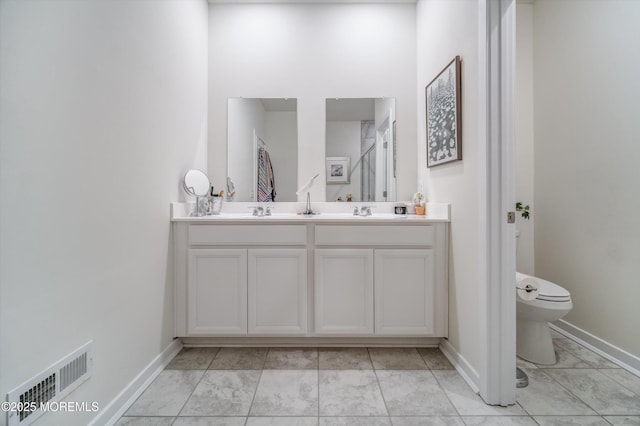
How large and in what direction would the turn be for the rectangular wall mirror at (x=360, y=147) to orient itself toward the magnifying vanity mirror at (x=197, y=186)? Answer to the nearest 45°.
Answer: approximately 45° to its right

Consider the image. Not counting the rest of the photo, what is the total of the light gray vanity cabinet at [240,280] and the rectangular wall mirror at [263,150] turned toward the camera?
2

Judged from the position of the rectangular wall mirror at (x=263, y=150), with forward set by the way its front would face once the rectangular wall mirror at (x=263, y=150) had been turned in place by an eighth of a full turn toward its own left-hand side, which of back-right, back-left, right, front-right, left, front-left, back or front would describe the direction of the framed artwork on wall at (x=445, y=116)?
front

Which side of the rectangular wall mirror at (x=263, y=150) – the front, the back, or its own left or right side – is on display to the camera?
front

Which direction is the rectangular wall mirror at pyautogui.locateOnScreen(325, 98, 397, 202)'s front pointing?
toward the camera

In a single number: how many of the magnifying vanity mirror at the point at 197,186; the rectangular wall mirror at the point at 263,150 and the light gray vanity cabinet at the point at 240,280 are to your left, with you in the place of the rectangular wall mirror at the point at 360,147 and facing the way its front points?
0

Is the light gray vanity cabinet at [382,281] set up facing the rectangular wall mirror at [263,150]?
no

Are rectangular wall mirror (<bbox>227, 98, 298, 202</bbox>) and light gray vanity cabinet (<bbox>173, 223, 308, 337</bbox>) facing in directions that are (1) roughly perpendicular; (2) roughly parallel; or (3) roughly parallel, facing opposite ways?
roughly parallel

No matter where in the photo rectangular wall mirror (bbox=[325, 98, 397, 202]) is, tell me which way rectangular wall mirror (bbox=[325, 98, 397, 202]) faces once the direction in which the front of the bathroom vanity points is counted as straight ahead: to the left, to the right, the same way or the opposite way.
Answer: the same way

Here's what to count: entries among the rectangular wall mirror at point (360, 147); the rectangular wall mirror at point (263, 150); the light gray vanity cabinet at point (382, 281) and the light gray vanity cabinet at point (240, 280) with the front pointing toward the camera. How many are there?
4

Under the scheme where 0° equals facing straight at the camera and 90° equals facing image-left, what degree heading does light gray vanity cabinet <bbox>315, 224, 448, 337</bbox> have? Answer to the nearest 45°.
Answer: approximately 0°

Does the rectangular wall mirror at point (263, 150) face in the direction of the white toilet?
no

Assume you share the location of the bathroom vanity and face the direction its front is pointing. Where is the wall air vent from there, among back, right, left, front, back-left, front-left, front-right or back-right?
front-right

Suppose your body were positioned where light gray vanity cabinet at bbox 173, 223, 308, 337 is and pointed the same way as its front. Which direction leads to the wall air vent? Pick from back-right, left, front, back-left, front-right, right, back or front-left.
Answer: front-right

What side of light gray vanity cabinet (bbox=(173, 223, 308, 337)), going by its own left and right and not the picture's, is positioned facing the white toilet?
left

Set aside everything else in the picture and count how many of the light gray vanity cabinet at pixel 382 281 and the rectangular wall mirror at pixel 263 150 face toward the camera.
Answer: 2

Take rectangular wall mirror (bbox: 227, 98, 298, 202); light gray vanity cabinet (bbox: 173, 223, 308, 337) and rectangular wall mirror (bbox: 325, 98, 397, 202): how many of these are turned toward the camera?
3

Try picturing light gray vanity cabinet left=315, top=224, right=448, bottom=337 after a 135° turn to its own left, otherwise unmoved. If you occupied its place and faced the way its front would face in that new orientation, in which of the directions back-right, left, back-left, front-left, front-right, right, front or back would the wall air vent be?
back
